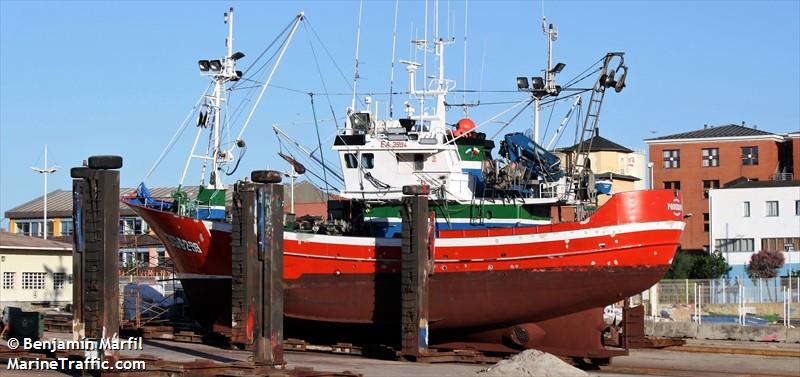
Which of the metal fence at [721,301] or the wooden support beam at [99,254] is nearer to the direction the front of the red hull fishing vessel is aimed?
the wooden support beam

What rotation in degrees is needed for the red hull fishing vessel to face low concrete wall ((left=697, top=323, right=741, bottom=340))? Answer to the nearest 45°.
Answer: approximately 135° to its right

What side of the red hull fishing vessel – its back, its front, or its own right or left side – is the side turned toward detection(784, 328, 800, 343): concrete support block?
back

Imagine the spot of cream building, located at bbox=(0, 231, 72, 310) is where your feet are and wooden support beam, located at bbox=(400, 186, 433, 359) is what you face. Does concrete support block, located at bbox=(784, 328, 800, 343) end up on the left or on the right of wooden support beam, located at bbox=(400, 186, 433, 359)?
left

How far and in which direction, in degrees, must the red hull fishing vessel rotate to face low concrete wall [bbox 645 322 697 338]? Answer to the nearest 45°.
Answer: approximately 135° to its right

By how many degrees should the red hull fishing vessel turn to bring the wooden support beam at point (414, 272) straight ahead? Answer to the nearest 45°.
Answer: approximately 90° to its left

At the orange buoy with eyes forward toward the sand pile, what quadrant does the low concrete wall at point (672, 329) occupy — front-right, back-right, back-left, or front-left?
back-left

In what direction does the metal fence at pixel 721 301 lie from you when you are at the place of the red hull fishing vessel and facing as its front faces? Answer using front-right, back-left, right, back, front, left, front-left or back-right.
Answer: back-right

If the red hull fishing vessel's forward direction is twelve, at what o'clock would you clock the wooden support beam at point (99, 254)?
The wooden support beam is roughly at 10 o'clock from the red hull fishing vessel.

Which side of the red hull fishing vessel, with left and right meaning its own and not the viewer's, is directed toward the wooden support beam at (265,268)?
left

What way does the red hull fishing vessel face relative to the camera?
to the viewer's left
